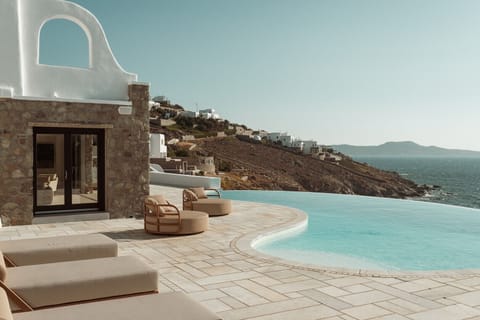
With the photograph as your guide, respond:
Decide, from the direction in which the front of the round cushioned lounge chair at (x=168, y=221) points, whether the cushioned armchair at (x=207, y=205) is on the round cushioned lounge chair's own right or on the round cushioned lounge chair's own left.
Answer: on the round cushioned lounge chair's own left
